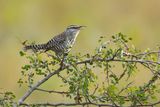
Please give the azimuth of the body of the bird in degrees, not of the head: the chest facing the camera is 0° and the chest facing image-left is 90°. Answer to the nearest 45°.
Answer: approximately 270°
